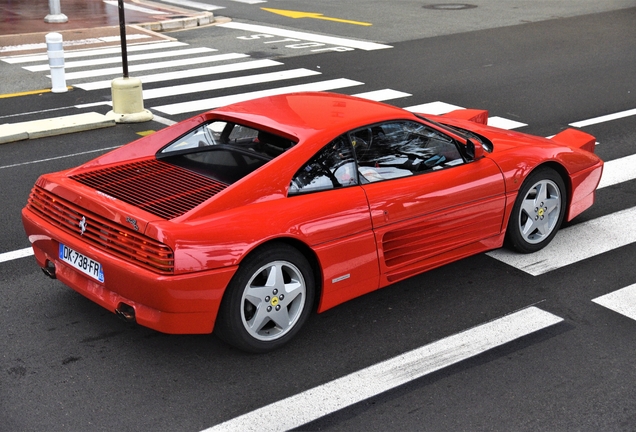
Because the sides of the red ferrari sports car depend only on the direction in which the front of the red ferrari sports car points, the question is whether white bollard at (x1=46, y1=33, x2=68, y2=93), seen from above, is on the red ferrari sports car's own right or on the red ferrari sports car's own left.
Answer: on the red ferrari sports car's own left

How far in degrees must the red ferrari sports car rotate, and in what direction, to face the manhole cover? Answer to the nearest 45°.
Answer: approximately 45° to its left

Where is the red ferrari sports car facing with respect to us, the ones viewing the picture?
facing away from the viewer and to the right of the viewer

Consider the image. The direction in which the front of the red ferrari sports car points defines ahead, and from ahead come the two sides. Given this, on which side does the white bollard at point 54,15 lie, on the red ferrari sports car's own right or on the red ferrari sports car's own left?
on the red ferrari sports car's own left

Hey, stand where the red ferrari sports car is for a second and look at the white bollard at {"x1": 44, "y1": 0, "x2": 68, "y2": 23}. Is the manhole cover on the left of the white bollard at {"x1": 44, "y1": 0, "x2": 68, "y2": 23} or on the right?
right

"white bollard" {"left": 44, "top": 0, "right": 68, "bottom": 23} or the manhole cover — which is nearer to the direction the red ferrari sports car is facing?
the manhole cover
